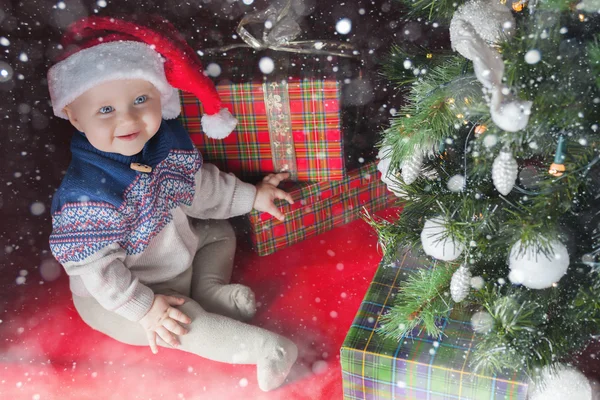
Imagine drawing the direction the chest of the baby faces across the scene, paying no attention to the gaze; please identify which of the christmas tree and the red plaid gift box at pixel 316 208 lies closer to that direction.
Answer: the christmas tree

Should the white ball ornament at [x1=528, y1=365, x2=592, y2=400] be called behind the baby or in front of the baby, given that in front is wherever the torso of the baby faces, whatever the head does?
in front

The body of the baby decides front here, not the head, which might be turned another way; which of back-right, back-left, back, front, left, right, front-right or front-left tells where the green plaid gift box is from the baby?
front

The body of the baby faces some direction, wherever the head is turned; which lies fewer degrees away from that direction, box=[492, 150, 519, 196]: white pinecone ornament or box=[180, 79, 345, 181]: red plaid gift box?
the white pinecone ornament

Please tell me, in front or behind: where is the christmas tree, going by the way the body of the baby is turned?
in front

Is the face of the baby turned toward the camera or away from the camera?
toward the camera

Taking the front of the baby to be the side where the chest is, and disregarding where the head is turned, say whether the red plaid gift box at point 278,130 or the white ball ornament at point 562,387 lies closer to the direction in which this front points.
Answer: the white ball ornament
